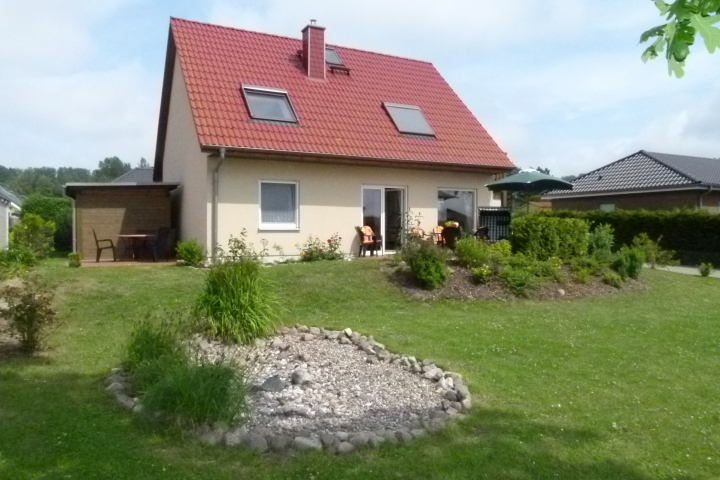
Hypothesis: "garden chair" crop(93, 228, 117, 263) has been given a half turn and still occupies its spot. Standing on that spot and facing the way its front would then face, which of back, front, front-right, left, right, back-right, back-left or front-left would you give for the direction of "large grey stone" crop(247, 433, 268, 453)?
left

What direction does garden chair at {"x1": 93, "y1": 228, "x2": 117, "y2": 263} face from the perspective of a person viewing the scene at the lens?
facing to the right of the viewer

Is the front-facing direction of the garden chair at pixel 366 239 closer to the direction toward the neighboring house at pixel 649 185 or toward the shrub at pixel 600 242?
the shrub

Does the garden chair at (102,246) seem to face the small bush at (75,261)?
no

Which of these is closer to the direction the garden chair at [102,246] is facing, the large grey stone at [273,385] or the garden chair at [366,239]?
the garden chair

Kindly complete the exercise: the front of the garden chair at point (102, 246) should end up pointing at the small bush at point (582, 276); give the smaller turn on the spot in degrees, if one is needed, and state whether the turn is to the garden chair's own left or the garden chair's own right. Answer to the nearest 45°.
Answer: approximately 45° to the garden chair's own right

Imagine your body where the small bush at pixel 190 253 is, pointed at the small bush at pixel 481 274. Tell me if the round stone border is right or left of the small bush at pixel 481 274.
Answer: right

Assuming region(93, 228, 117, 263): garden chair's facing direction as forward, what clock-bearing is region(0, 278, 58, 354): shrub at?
The shrub is roughly at 3 o'clock from the garden chair.

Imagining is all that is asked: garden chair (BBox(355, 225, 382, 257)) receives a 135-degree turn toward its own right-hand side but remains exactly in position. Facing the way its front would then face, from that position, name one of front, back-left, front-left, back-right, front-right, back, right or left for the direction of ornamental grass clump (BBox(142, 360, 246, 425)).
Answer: left

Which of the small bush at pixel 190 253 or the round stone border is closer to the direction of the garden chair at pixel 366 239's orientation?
the round stone border

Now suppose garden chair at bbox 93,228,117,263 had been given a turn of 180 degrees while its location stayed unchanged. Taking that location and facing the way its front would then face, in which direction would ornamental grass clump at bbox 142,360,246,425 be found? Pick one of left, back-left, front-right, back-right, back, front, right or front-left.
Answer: left

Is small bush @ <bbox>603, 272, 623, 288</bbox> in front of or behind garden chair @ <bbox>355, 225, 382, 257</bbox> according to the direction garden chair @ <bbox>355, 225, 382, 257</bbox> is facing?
in front

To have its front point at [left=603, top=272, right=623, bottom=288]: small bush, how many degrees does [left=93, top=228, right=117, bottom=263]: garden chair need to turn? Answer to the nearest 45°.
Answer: approximately 45° to its right

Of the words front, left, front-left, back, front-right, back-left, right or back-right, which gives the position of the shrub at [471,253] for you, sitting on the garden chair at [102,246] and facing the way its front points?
front-right

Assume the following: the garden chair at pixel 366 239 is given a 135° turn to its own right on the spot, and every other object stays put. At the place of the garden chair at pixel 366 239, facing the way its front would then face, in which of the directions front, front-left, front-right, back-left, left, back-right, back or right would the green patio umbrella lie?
back

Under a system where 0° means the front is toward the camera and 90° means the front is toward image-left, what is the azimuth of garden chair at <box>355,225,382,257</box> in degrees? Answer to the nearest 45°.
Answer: approximately 315°

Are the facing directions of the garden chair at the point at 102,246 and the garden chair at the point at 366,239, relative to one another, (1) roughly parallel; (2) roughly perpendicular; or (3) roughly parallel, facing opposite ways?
roughly perpendicular

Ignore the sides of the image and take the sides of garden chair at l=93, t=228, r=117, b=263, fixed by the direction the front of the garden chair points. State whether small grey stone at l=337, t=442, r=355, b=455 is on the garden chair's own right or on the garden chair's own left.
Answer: on the garden chair's own right

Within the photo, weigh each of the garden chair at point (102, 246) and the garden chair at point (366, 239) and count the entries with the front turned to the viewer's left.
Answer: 0

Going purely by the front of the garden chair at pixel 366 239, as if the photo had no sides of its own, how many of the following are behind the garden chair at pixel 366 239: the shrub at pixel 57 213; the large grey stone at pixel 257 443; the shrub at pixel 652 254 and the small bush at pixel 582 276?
1

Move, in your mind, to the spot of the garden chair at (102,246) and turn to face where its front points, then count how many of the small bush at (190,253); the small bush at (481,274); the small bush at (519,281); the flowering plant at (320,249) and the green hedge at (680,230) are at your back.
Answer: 0
